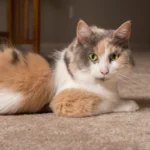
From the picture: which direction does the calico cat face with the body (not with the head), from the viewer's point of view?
to the viewer's right
